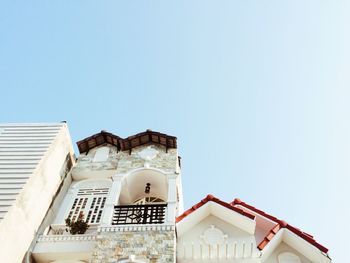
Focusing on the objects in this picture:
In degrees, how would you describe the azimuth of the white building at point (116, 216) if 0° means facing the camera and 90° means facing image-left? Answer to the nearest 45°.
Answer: approximately 0°
